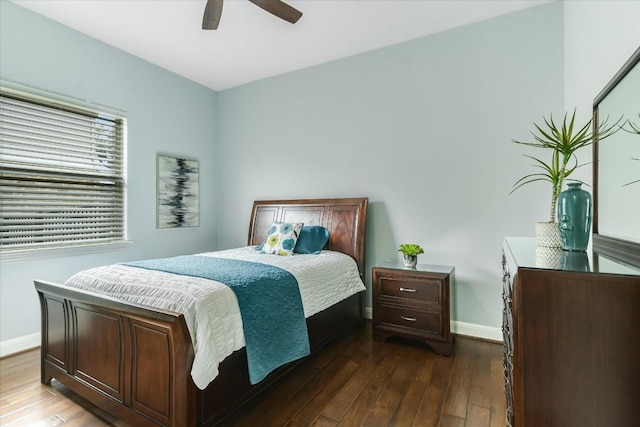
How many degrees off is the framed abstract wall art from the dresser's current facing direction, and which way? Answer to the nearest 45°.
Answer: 0° — it already faces it

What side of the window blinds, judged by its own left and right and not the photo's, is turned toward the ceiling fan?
front

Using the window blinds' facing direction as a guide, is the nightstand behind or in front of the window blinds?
in front

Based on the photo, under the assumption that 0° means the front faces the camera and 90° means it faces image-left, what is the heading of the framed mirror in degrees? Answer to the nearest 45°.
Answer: approximately 90°

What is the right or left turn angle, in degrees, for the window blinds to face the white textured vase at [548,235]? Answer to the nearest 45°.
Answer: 0° — it already faces it

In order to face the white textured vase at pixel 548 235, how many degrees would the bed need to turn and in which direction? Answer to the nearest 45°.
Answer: approximately 90° to its left

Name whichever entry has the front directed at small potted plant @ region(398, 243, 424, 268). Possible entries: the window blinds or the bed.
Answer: the window blinds

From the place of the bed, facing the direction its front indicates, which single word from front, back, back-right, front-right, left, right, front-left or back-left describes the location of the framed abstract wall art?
back-right

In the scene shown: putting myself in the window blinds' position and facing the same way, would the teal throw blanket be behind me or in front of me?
in front

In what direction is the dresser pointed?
to the viewer's left

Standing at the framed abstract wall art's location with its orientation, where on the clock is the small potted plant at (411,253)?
The small potted plant is roughly at 12 o'clock from the framed abstract wall art.

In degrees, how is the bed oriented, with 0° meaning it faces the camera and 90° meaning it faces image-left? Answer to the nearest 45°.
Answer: approximately 45°
